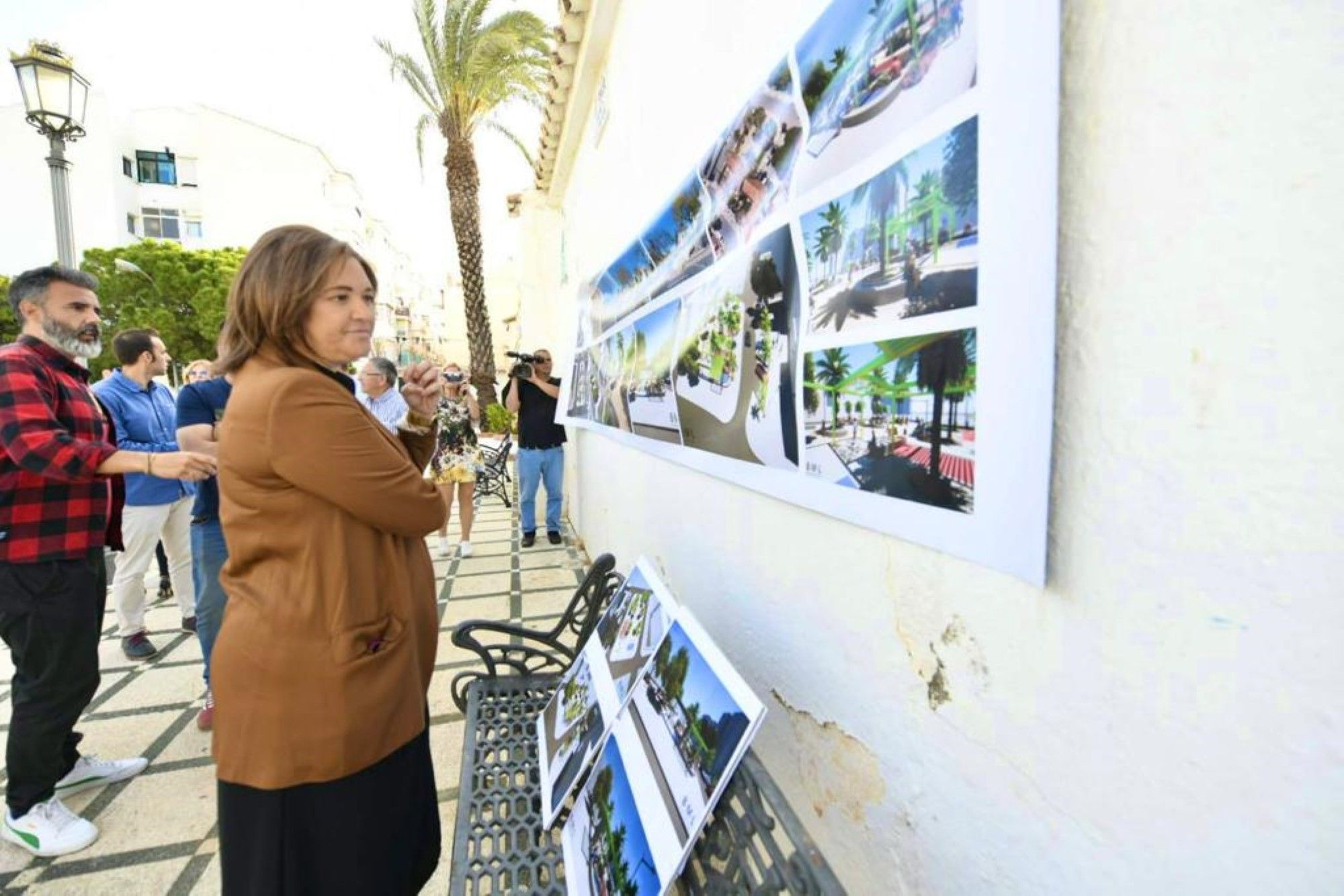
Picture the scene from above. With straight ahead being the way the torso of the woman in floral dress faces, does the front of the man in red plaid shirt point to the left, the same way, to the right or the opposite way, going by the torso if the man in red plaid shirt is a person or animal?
to the left

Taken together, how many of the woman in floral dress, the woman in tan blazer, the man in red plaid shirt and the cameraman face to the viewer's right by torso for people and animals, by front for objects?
2

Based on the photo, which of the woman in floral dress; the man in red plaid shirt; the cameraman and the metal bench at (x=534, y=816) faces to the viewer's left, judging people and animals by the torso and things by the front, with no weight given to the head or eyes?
the metal bench

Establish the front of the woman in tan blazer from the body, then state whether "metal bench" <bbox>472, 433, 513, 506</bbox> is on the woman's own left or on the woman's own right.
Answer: on the woman's own left

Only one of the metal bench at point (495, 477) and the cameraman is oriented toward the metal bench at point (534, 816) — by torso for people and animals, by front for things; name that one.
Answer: the cameraman

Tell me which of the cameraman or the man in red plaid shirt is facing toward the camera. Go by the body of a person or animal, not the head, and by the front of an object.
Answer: the cameraman

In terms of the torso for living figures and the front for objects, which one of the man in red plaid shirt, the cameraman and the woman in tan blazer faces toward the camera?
the cameraman

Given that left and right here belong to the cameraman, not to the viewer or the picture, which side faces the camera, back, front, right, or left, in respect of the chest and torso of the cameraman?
front

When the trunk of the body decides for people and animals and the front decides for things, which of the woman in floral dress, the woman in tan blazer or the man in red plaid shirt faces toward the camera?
the woman in floral dress

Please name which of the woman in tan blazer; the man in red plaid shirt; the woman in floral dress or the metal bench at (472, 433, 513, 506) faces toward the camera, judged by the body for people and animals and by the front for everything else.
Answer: the woman in floral dress

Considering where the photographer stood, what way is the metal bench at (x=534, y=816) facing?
facing to the left of the viewer

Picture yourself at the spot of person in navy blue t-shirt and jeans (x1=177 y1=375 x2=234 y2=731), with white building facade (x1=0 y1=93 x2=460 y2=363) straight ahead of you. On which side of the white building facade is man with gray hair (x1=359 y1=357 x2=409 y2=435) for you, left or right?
right

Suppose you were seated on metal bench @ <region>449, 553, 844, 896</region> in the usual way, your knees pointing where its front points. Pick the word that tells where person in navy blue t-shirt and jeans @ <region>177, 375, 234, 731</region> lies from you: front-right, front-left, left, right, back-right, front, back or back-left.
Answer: front-right

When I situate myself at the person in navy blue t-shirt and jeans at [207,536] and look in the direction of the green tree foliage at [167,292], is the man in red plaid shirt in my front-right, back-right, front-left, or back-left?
back-left

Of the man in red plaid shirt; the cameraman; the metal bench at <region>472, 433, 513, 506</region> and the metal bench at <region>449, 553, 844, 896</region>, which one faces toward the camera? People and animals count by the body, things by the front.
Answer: the cameraman

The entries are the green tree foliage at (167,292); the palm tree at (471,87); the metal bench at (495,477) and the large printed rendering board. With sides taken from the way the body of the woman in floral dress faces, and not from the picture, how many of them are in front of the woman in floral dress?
1

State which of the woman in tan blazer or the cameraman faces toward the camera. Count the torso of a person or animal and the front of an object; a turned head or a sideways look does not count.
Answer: the cameraman

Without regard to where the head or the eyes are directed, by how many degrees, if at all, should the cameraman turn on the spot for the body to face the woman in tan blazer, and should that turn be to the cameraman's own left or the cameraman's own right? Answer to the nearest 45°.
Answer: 0° — they already face them

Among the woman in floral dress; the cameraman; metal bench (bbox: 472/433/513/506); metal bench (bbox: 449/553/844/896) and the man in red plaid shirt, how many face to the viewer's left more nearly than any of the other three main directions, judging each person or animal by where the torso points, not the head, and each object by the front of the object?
2

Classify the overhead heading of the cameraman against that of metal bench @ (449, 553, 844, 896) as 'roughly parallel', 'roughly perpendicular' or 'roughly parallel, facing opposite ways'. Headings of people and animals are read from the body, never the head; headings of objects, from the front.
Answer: roughly perpendicular

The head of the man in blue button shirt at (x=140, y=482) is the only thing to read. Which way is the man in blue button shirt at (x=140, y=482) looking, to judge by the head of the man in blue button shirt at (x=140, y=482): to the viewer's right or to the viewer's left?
to the viewer's right

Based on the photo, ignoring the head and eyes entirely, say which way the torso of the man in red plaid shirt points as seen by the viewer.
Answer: to the viewer's right

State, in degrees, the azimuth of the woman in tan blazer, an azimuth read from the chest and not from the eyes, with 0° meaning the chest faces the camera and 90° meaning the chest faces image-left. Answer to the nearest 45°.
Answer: approximately 270°

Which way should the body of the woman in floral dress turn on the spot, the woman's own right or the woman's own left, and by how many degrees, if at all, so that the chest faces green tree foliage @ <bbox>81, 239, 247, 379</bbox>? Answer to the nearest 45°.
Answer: approximately 135° to the woman's own right
